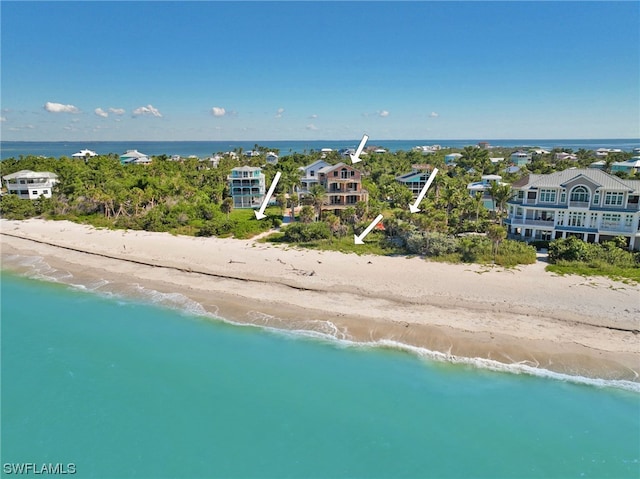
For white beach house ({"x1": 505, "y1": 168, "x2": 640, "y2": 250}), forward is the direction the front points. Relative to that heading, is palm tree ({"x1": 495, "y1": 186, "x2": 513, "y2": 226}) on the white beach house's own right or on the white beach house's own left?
on the white beach house's own right

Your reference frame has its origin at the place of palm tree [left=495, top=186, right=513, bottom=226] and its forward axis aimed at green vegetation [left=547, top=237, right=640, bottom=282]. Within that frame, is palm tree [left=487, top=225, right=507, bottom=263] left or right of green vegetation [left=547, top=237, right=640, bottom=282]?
right

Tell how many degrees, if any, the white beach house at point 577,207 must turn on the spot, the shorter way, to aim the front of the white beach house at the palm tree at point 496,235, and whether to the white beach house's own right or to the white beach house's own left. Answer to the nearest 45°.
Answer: approximately 45° to the white beach house's own right

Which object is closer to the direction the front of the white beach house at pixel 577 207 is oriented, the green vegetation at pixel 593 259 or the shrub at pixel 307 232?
the green vegetation

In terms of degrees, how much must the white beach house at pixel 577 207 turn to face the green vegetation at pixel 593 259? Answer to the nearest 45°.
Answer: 0° — it already faces it

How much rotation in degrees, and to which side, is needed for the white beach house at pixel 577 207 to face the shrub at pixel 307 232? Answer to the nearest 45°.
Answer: approximately 90° to its right

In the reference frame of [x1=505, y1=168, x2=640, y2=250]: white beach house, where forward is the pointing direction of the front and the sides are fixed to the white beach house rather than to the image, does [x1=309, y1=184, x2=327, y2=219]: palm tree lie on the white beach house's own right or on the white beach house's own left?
on the white beach house's own right

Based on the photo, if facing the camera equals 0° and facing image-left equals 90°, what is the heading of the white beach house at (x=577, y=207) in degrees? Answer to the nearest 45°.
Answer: approximately 0°
